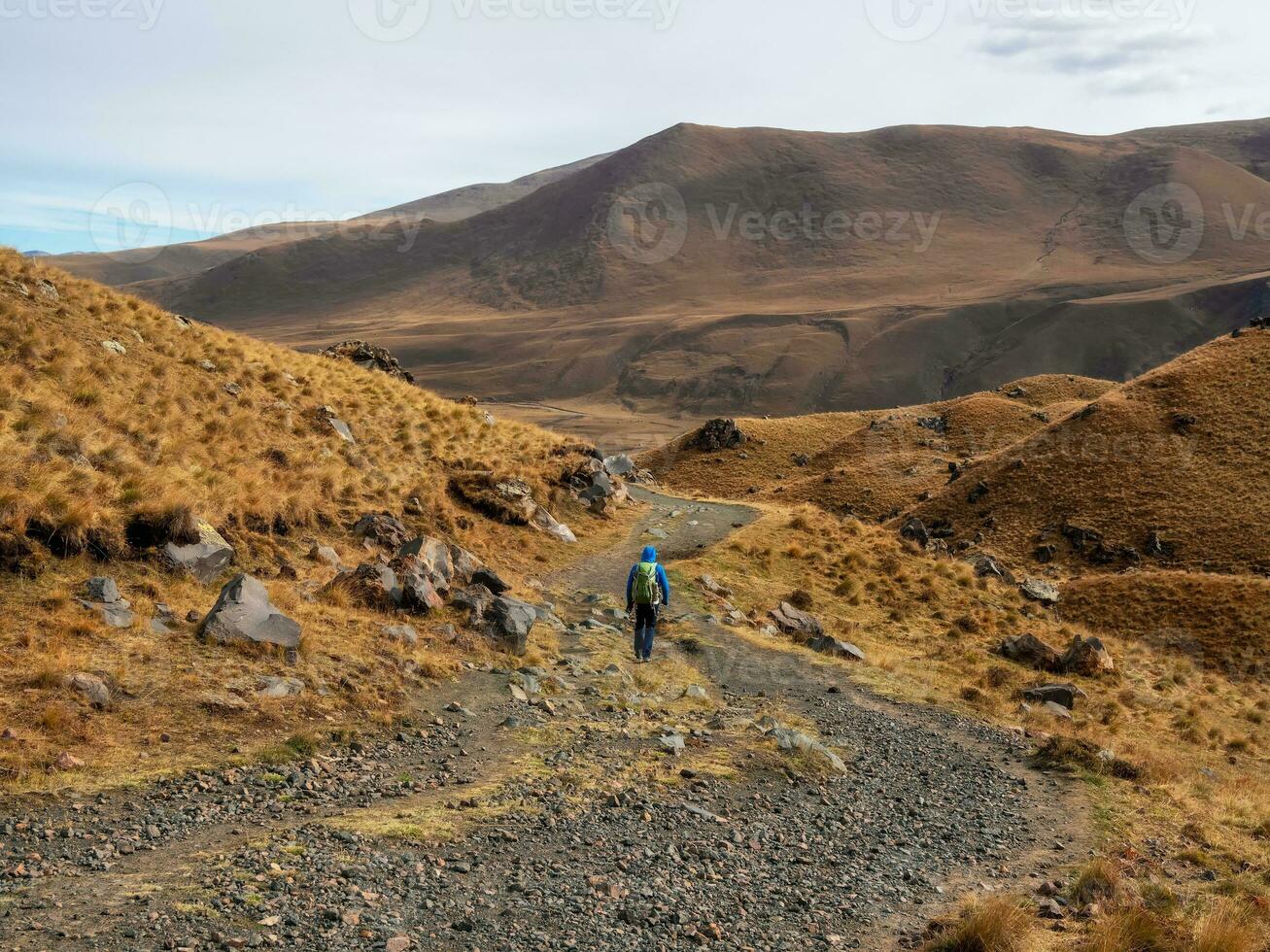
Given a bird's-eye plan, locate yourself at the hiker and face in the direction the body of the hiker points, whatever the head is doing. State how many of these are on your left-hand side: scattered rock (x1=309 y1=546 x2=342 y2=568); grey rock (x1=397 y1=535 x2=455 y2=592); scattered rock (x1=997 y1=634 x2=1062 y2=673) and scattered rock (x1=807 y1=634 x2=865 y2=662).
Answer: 2

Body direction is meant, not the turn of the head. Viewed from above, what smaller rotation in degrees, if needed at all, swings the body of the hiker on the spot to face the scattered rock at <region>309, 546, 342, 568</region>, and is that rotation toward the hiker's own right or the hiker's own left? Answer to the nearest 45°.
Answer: approximately 90° to the hiker's own left

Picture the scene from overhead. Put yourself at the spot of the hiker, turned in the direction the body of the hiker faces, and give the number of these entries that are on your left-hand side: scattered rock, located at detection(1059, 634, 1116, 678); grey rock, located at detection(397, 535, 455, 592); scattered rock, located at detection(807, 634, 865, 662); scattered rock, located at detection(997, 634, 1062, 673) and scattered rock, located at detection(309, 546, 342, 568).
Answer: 2

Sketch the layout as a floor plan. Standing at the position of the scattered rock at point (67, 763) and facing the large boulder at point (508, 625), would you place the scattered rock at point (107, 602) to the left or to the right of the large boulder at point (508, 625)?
left

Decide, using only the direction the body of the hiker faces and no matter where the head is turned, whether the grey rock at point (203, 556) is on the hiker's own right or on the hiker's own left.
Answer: on the hiker's own left

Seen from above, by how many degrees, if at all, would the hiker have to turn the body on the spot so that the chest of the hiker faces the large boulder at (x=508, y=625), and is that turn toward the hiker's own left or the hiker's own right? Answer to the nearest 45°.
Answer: approximately 135° to the hiker's own left

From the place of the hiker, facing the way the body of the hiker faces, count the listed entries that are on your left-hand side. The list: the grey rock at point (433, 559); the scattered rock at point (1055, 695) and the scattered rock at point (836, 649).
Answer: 1

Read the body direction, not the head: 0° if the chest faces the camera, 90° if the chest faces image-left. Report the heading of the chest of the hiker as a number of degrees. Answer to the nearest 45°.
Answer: approximately 180°

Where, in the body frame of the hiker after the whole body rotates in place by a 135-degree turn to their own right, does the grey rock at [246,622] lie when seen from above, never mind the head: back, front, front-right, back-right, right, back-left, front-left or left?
right

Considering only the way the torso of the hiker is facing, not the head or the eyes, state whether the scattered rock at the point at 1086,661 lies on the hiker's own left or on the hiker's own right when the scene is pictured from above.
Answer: on the hiker's own right

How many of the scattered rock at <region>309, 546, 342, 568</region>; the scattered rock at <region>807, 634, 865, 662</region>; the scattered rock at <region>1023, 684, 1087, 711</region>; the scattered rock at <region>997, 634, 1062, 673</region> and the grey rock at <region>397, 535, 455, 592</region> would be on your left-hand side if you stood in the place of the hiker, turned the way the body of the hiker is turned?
2

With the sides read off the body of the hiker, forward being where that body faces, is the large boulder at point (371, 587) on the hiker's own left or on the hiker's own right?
on the hiker's own left

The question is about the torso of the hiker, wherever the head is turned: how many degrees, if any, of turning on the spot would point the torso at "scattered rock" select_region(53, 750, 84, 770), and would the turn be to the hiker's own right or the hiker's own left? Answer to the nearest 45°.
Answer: approximately 135° to the hiker's own left

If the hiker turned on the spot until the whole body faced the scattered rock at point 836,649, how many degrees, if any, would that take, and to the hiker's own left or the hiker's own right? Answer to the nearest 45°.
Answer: approximately 45° to the hiker's own right
